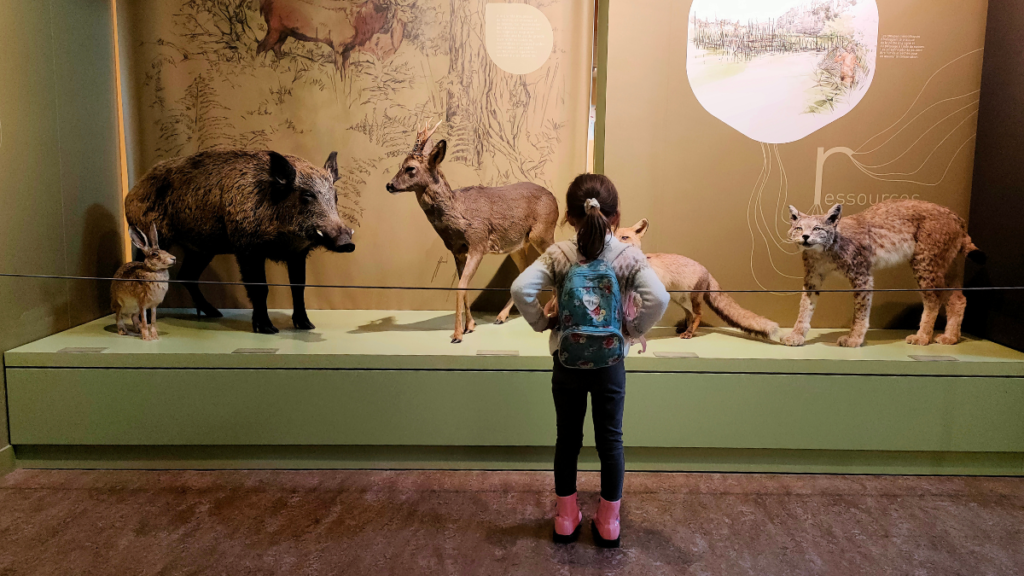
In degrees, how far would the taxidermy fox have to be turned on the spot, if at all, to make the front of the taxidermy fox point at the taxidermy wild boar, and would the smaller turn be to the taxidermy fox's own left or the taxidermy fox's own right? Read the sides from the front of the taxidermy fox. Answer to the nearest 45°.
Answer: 0° — it already faces it

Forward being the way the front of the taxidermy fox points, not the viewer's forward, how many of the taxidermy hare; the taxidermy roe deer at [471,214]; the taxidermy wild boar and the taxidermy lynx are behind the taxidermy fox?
1

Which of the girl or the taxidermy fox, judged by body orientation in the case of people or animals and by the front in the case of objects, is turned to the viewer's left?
the taxidermy fox

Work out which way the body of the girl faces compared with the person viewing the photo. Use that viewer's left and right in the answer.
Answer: facing away from the viewer

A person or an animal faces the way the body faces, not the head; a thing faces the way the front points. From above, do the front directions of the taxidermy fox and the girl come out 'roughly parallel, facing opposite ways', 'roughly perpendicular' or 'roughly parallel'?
roughly perpendicular

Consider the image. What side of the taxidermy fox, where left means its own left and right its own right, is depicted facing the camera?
left

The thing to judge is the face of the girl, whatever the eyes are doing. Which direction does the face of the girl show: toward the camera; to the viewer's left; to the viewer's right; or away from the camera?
away from the camera

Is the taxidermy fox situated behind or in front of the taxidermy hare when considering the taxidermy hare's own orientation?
in front

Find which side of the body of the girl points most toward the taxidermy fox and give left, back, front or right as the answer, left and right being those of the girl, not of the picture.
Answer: front

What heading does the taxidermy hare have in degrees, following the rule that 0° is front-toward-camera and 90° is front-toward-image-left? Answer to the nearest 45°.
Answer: approximately 315°

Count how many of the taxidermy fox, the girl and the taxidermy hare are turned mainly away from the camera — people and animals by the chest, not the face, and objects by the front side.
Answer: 1

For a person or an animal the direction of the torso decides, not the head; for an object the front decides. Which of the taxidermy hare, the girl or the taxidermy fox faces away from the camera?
the girl

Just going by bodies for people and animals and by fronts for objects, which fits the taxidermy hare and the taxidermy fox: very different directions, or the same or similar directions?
very different directions

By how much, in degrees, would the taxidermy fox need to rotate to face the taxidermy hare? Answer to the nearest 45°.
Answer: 0° — it already faces it

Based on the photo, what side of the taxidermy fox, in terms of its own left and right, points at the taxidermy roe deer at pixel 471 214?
front
